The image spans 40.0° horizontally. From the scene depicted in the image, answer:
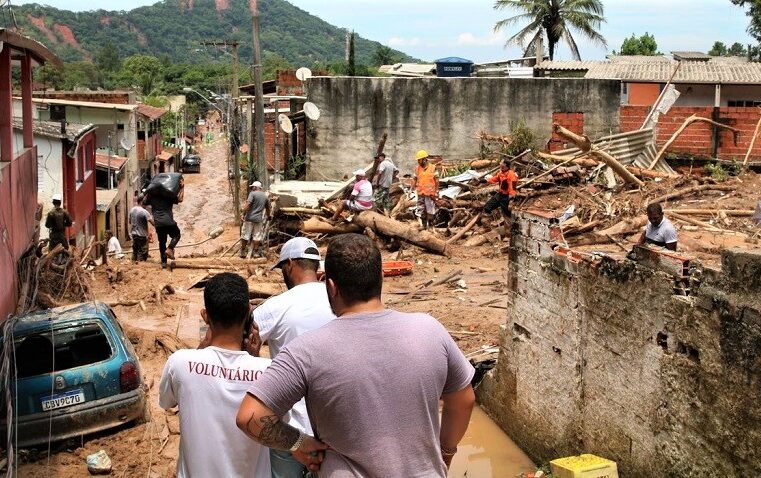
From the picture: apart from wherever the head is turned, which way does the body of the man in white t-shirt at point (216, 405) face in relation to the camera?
away from the camera

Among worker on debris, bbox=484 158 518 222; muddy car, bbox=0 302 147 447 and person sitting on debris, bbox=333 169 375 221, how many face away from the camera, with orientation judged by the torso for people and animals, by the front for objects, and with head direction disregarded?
1

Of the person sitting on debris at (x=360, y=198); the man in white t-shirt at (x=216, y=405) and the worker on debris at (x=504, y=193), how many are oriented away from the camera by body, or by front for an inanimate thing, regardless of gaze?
1

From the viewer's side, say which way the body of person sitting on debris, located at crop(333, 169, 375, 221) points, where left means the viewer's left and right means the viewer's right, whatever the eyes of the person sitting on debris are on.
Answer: facing to the left of the viewer

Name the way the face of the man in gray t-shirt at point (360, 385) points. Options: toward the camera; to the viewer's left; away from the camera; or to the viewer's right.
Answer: away from the camera

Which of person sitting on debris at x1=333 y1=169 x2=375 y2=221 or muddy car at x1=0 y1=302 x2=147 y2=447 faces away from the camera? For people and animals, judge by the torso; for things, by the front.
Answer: the muddy car

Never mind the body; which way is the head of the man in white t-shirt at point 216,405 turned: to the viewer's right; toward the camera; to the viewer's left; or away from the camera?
away from the camera

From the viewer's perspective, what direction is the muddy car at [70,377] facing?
away from the camera

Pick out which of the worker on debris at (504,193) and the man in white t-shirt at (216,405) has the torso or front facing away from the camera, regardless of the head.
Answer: the man in white t-shirt

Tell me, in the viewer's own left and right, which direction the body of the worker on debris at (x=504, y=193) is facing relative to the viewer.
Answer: facing the viewer and to the left of the viewer

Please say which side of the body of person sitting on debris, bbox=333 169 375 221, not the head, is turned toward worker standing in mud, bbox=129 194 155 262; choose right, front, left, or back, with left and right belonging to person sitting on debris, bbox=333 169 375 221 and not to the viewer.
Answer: front

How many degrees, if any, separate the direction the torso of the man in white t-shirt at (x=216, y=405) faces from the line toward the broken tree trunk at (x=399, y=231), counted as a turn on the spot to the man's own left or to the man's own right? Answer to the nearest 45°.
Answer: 0° — they already face it

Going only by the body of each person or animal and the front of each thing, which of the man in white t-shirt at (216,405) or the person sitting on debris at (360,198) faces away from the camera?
the man in white t-shirt

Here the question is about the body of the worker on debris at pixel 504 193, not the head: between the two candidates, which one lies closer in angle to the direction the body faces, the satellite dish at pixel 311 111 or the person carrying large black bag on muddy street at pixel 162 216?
the person carrying large black bag on muddy street
